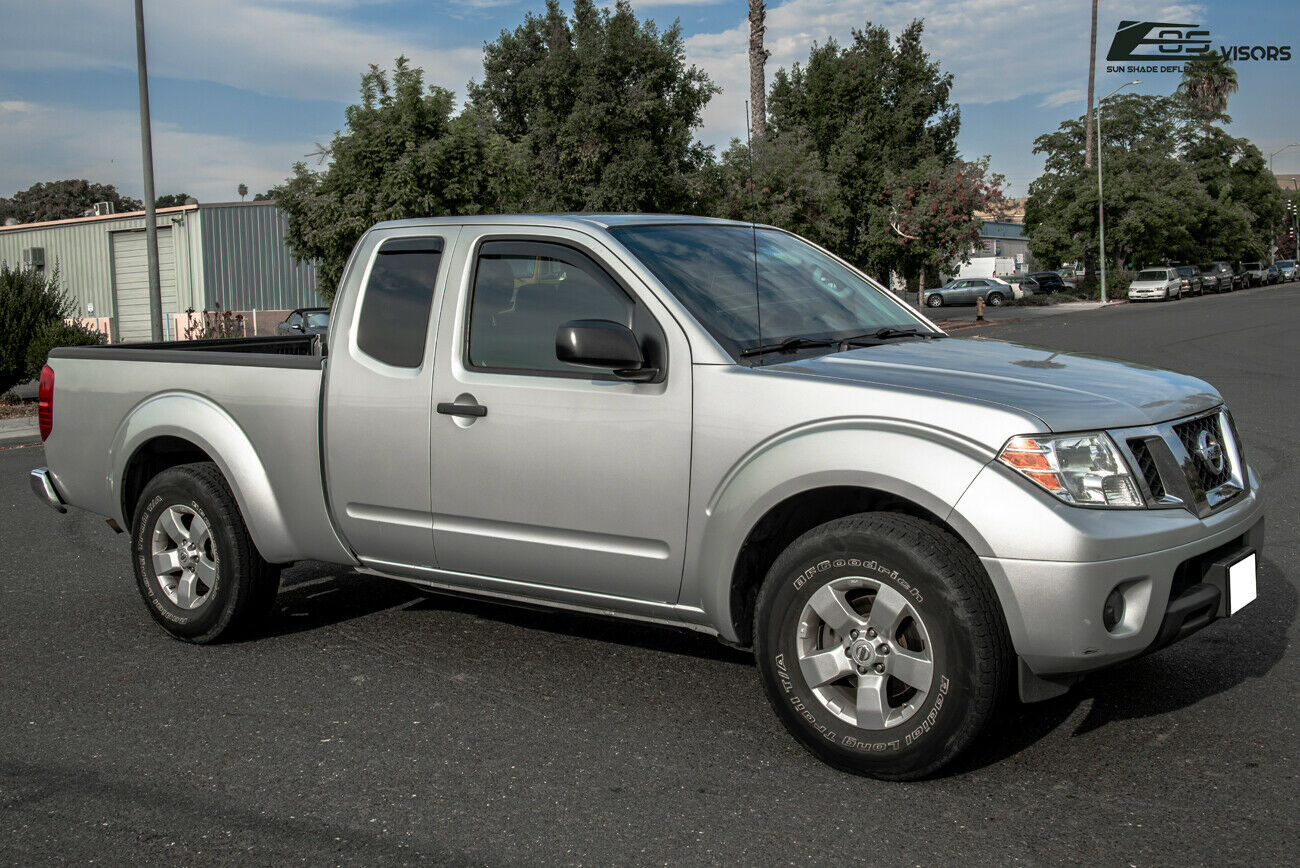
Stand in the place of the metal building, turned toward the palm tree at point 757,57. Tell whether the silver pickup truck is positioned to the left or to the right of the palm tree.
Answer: right

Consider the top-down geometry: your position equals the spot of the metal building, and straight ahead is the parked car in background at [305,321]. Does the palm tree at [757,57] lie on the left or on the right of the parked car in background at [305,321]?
left

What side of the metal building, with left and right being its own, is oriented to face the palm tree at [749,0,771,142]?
left

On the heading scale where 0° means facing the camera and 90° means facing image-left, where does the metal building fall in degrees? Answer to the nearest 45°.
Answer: approximately 45°

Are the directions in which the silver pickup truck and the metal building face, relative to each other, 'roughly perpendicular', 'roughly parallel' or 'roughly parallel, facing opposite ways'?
roughly perpendicular

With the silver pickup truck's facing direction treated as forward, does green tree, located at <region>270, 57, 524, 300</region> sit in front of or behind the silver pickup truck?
behind

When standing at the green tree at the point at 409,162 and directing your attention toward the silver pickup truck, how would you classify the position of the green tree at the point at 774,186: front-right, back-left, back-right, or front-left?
back-left

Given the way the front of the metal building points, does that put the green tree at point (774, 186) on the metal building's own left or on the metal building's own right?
on the metal building's own left

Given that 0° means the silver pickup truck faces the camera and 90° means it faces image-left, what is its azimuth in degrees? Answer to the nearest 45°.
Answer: approximately 315°

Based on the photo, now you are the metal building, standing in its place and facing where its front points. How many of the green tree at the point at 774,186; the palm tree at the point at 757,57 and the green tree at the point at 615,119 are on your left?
3

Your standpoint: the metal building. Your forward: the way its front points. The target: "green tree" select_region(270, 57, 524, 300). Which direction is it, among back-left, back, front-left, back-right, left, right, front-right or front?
front-left

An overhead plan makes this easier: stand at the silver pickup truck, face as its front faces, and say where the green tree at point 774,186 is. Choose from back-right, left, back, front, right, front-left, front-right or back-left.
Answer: back-left

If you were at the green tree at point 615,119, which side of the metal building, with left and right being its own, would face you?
left
